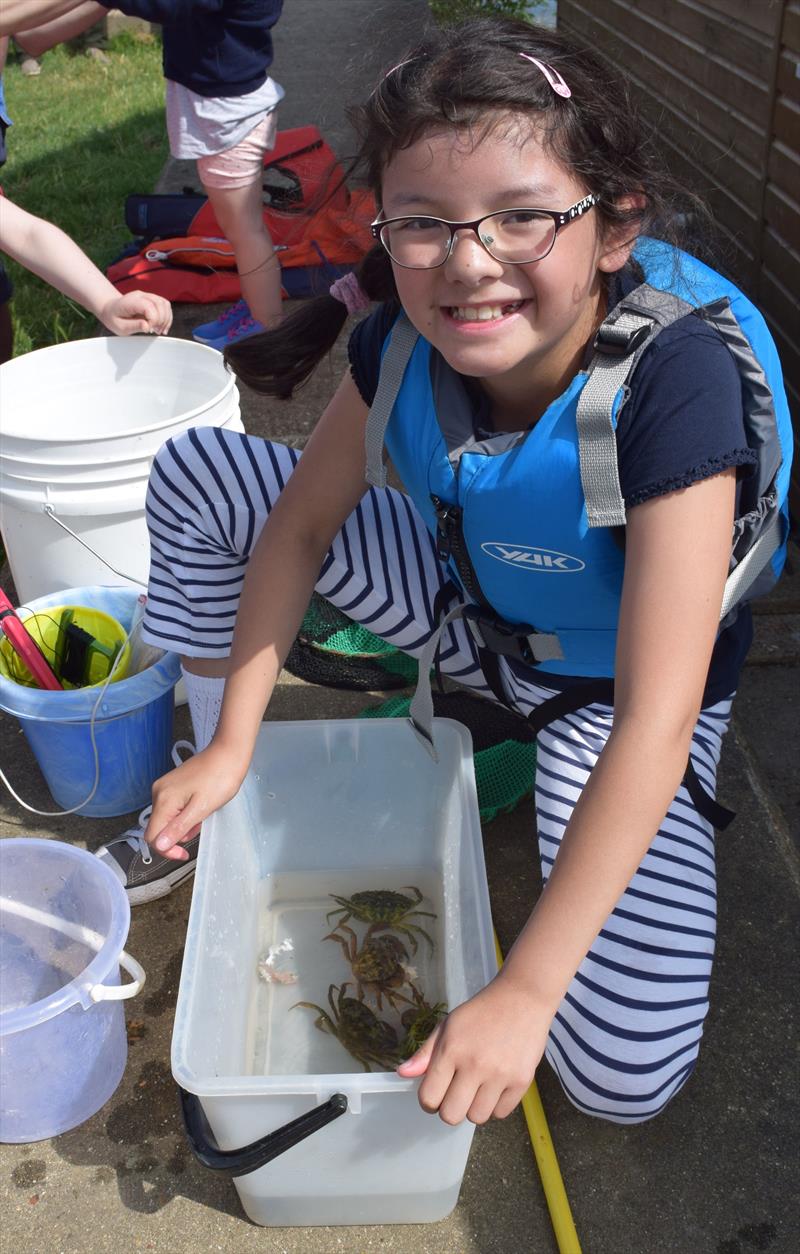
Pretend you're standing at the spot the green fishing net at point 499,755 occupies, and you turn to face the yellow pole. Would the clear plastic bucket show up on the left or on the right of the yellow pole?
right

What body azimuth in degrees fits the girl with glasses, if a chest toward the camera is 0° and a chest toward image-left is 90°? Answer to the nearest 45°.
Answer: approximately 45°

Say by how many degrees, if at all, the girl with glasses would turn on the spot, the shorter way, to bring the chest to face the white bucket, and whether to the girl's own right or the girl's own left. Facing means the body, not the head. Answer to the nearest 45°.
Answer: approximately 90° to the girl's own right

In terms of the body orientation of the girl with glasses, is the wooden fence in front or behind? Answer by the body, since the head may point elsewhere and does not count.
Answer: behind

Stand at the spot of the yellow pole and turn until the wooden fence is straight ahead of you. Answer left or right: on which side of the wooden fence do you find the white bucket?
left
